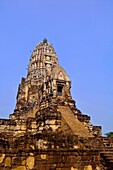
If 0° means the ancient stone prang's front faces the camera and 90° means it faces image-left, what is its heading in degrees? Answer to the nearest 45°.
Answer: approximately 315°
